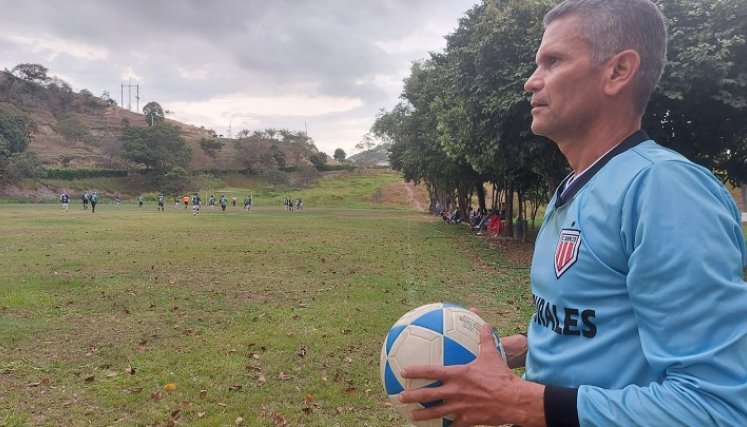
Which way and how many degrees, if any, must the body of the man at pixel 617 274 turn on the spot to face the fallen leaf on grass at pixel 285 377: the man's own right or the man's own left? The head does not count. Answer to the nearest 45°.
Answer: approximately 45° to the man's own right

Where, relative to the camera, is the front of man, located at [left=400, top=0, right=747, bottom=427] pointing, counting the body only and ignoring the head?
to the viewer's left

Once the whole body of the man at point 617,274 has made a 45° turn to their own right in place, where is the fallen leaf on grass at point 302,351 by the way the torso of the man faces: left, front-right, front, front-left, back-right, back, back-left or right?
front

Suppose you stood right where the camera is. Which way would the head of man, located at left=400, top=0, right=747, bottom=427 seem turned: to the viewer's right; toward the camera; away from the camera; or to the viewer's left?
to the viewer's left
